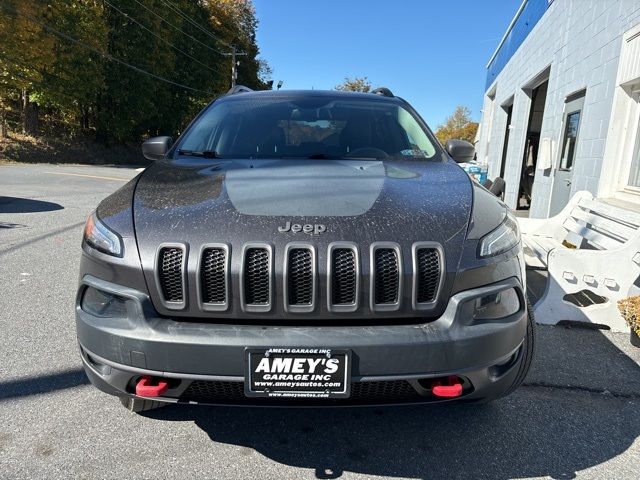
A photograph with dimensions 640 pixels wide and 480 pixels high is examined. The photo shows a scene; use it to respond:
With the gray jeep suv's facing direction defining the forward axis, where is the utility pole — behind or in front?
behind

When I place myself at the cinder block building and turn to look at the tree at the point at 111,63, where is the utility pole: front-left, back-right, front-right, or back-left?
front-right

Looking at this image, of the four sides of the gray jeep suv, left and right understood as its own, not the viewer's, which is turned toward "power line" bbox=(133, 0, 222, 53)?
back

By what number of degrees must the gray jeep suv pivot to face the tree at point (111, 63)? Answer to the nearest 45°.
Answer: approximately 135° to its right

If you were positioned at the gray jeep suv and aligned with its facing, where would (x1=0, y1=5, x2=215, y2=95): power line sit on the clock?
The power line is roughly at 5 o'clock from the gray jeep suv.

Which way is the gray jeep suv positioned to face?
toward the camera

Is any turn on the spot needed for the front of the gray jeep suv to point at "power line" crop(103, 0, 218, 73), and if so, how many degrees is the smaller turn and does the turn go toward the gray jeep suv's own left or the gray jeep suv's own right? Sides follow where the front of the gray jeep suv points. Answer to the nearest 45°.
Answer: approximately 180°

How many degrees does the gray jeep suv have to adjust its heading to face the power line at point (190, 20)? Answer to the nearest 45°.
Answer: approximately 180°

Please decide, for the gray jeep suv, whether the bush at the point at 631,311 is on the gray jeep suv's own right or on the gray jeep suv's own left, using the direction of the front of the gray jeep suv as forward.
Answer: on the gray jeep suv's own left
